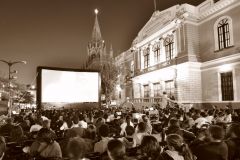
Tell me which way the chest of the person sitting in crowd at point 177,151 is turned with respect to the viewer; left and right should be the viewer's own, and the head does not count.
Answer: facing away from the viewer and to the left of the viewer

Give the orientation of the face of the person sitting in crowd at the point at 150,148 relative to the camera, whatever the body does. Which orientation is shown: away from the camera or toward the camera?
away from the camera

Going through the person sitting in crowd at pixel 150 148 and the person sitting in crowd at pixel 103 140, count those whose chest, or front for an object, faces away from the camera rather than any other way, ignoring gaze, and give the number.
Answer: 2

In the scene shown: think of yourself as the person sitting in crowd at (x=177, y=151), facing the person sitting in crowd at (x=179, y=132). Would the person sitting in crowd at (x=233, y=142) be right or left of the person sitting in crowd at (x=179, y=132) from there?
right

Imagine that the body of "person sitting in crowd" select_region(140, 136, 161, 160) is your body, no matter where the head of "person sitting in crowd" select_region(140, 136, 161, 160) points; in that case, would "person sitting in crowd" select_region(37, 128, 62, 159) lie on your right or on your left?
on your left

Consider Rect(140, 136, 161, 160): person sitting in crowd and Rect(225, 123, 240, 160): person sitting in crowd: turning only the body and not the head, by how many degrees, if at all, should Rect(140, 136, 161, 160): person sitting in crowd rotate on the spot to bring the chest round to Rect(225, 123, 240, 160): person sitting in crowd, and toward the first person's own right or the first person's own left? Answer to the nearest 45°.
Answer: approximately 45° to the first person's own right

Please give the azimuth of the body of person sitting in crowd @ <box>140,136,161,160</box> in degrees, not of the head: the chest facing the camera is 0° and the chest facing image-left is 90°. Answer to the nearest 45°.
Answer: approximately 180°

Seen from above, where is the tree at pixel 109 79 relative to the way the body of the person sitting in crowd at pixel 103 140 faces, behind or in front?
in front

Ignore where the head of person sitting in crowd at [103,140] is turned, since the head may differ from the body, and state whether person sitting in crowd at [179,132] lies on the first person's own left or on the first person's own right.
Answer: on the first person's own right

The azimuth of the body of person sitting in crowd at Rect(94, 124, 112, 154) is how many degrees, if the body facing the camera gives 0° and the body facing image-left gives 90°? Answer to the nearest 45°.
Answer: approximately 180°

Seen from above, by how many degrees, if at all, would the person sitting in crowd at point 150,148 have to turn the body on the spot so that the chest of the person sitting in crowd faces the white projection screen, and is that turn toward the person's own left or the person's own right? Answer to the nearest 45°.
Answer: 0° — they already face it

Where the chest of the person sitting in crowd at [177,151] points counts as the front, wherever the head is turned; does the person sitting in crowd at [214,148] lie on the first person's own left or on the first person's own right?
on the first person's own right
